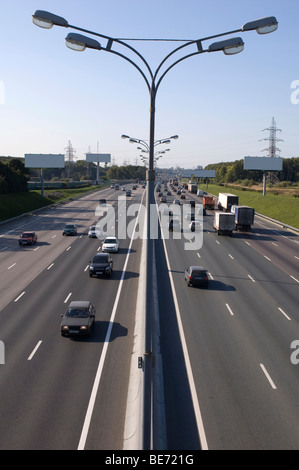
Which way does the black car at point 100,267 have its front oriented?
toward the camera

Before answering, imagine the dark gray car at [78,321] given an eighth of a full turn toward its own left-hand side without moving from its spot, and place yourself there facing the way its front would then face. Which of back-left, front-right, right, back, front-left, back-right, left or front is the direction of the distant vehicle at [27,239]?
back-left

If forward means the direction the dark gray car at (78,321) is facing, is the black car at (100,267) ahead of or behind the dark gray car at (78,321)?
behind

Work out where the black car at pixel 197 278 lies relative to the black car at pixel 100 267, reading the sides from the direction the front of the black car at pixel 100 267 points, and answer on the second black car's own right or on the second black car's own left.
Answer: on the second black car's own left

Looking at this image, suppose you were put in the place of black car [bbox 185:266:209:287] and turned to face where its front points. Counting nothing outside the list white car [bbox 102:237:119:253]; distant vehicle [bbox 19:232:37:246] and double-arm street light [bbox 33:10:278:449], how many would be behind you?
1

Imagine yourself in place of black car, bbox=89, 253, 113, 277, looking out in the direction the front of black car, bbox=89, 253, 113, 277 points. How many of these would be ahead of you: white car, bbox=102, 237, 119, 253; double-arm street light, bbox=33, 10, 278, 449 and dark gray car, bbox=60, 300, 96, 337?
2

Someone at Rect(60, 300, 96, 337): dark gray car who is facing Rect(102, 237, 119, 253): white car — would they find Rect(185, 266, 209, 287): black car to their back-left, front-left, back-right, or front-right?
front-right

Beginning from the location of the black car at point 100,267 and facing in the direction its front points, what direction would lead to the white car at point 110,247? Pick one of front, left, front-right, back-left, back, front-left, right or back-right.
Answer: back

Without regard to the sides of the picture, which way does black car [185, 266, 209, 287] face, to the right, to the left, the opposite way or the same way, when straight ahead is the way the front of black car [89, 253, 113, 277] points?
the opposite way

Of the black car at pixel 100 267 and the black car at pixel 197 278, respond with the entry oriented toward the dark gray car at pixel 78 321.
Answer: the black car at pixel 100 267

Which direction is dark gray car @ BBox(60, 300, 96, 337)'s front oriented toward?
toward the camera

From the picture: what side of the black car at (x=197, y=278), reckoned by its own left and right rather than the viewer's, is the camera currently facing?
back

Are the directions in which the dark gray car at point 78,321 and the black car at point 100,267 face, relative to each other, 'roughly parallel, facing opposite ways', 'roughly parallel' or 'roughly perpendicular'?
roughly parallel

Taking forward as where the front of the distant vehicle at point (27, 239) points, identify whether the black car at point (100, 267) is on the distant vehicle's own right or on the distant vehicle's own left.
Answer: on the distant vehicle's own left

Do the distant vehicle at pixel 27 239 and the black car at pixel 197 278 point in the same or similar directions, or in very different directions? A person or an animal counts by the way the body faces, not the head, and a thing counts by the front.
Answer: very different directions

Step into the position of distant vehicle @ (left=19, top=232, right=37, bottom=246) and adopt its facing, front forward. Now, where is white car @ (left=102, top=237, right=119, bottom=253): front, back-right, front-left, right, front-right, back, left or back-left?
left

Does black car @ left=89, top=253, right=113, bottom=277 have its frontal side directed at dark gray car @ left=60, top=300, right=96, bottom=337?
yes
